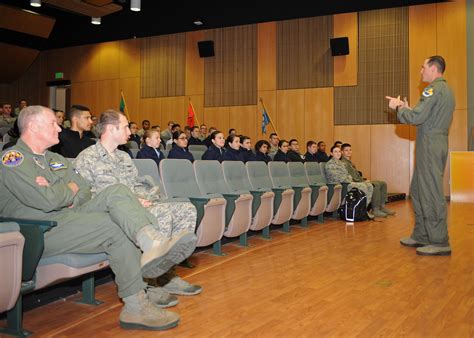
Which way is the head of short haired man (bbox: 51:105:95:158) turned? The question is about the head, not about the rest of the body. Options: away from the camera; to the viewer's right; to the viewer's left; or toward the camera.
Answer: to the viewer's right

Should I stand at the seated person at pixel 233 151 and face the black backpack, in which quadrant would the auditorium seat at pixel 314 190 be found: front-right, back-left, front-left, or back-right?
front-right

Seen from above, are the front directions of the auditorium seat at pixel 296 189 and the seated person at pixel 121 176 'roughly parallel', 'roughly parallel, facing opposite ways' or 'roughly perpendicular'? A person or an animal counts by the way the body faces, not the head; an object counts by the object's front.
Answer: roughly parallel

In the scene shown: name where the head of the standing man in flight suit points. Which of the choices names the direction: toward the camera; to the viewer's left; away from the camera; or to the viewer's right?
to the viewer's left

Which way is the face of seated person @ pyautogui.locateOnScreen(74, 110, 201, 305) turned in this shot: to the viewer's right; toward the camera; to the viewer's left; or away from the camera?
to the viewer's right

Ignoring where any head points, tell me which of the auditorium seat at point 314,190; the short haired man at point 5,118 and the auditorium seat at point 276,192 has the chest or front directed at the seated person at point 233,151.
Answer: the short haired man

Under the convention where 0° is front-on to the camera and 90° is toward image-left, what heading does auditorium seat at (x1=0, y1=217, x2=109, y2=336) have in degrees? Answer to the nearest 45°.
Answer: approximately 315°

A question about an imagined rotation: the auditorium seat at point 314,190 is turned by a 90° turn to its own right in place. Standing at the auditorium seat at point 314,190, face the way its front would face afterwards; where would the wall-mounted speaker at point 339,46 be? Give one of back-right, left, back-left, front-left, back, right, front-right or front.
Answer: back-right

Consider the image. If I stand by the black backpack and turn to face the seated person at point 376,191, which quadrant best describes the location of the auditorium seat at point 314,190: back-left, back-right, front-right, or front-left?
back-left

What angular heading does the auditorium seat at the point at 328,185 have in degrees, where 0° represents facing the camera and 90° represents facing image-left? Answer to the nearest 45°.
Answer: approximately 315°
